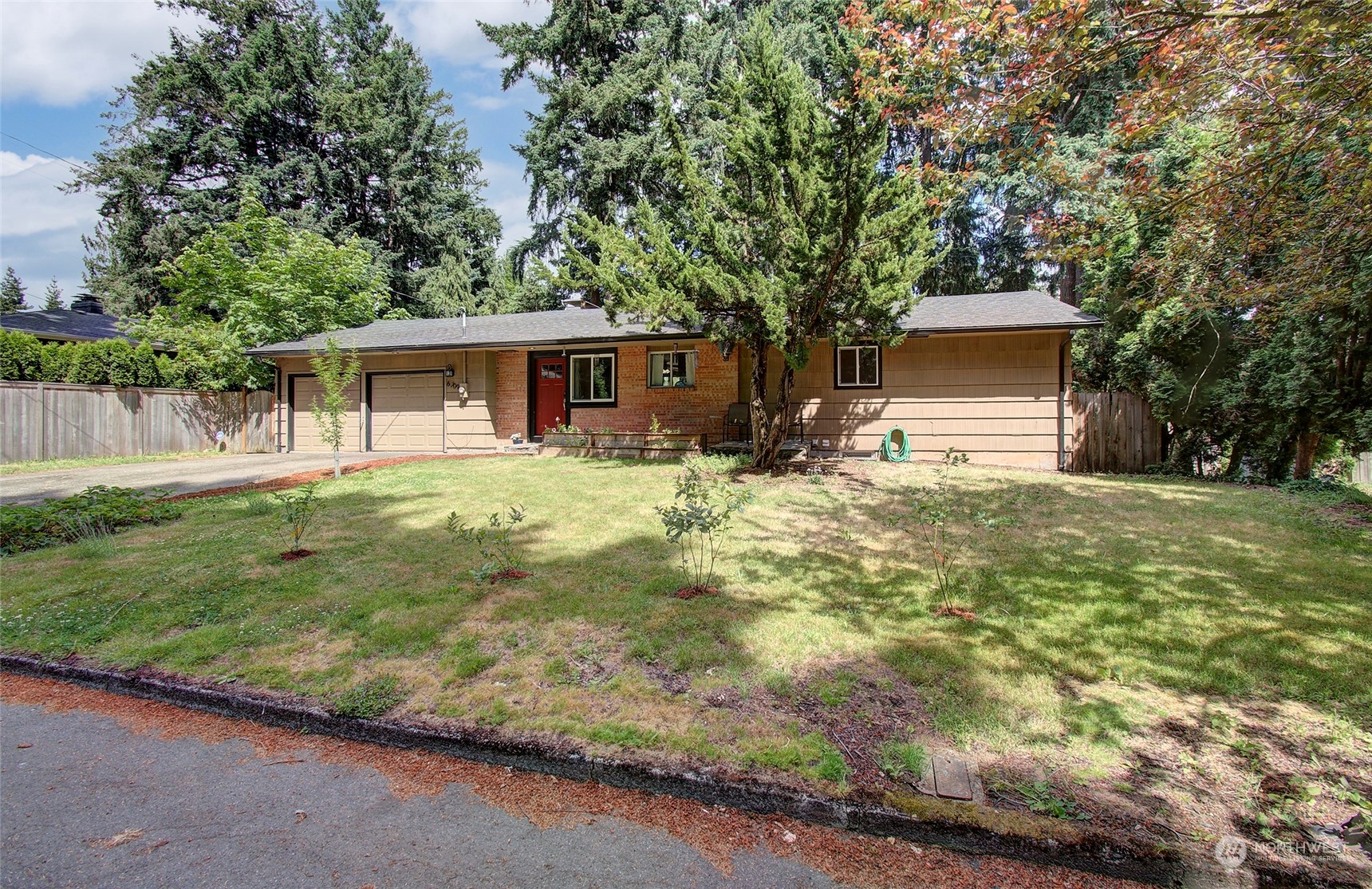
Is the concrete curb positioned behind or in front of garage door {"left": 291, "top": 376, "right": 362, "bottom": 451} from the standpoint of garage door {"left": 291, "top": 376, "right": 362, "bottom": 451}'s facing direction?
in front

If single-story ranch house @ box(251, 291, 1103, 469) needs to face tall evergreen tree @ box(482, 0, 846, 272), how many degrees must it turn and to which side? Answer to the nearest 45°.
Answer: approximately 180°

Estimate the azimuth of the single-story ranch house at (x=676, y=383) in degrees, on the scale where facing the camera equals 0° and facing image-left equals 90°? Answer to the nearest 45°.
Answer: approximately 0°

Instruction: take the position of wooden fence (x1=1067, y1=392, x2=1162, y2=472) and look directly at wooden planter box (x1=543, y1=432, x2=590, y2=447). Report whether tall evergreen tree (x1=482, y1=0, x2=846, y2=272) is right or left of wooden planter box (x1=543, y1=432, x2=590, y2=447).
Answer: right

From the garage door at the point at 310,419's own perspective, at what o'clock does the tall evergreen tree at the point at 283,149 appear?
The tall evergreen tree is roughly at 6 o'clock from the garage door.

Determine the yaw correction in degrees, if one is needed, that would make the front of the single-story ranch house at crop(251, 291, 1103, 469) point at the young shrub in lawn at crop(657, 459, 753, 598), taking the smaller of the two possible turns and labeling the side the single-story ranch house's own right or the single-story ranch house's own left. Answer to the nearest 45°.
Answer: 0° — it already faces it

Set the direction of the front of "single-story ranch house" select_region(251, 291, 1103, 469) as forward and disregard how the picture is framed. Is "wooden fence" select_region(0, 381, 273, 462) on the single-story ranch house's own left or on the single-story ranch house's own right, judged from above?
on the single-story ranch house's own right

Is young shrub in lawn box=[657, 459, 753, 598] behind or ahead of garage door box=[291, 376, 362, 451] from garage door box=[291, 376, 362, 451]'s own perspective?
ahead

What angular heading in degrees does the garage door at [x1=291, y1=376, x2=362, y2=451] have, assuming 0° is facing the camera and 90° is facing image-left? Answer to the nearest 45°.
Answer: approximately 0°
